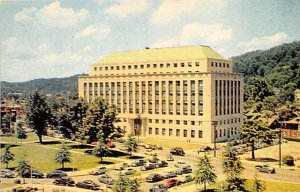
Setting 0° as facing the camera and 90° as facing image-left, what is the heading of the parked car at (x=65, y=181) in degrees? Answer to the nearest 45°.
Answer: approximately 90°

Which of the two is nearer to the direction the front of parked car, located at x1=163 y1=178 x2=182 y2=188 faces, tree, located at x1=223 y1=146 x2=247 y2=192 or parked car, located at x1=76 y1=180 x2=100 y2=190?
the parked car

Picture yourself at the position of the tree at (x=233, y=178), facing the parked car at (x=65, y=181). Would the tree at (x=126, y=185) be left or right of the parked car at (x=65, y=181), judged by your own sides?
left

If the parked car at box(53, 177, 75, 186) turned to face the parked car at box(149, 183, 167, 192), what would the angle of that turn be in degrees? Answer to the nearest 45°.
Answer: approximately 135° to its left

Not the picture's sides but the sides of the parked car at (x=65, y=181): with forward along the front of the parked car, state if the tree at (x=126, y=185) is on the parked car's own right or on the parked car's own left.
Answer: on the parked car's own left

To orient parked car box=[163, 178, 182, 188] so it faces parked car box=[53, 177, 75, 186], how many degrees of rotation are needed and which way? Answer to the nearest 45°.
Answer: approximately 45° to its right

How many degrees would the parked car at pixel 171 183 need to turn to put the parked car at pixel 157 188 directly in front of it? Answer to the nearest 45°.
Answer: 0° — it already faces it
